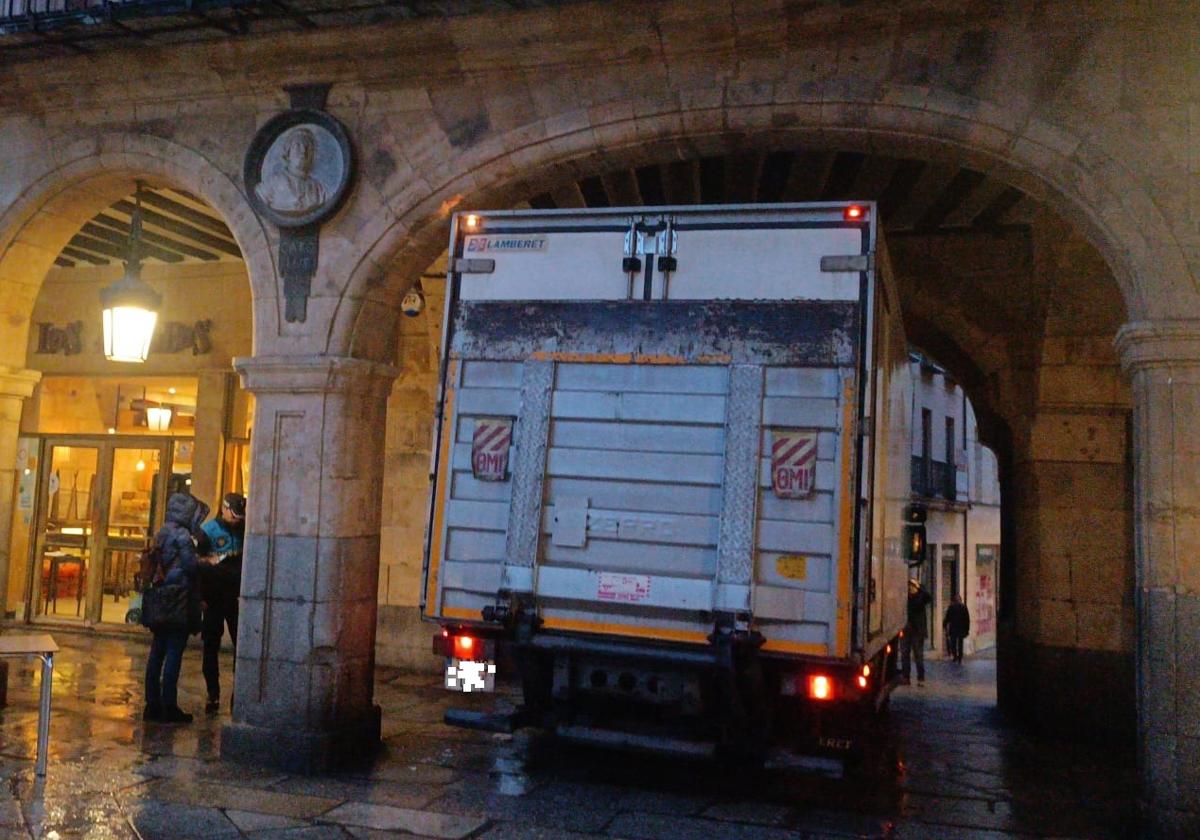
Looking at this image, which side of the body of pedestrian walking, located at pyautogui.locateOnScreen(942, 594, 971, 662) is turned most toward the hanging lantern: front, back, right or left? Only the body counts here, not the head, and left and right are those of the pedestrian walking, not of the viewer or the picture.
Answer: back

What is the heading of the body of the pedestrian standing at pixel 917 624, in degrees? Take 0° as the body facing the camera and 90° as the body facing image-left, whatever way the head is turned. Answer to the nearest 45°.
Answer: approximately 0°

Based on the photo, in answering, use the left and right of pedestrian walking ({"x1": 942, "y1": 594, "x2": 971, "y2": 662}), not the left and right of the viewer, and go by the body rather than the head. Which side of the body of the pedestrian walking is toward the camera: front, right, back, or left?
back

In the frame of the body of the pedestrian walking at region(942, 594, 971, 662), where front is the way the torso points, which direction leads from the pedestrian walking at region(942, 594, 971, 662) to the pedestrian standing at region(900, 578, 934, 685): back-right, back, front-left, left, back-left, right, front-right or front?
back

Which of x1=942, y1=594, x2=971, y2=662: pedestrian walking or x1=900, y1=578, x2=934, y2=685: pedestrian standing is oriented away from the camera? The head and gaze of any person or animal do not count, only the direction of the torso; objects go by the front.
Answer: x1=942, y1=594, x2=971, y2=662: pedestrian walking

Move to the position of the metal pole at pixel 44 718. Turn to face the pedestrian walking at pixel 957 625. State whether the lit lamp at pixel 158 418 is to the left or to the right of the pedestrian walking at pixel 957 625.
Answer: left

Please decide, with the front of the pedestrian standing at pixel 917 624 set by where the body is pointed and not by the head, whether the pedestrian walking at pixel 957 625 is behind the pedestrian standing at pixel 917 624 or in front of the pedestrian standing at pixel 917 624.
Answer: behind

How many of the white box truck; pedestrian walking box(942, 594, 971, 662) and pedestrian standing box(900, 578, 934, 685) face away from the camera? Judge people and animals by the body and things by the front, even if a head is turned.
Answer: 2

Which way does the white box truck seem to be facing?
away from the camera

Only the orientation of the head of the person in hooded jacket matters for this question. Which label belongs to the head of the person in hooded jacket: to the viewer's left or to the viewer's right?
to the viewer's right

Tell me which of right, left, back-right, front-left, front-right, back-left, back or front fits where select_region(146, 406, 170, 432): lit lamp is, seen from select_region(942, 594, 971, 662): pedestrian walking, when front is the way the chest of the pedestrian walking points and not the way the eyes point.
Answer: back-left

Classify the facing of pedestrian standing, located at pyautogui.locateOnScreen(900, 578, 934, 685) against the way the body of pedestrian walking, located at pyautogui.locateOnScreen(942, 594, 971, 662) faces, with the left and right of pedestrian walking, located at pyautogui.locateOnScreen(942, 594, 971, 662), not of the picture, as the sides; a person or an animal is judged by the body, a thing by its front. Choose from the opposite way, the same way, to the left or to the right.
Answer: the opposite way
